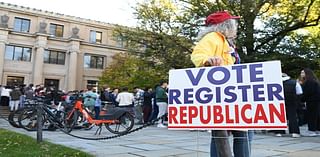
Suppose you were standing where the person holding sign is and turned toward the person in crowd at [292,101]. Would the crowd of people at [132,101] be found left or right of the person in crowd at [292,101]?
left

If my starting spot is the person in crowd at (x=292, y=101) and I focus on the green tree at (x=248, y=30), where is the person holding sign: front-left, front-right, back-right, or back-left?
back-left

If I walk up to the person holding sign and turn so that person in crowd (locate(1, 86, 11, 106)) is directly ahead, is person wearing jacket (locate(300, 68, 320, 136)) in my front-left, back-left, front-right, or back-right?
front-right

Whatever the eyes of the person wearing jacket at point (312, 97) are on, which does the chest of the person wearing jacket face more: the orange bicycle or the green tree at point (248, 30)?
the orange bicycle

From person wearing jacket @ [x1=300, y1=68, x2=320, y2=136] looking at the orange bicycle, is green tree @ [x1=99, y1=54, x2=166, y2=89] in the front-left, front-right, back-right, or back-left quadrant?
front-right

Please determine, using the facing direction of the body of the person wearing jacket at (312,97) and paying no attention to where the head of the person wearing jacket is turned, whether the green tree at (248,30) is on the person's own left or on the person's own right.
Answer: on the person's own right

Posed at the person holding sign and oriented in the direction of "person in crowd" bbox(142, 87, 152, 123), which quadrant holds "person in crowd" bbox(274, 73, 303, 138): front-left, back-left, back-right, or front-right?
front-right
